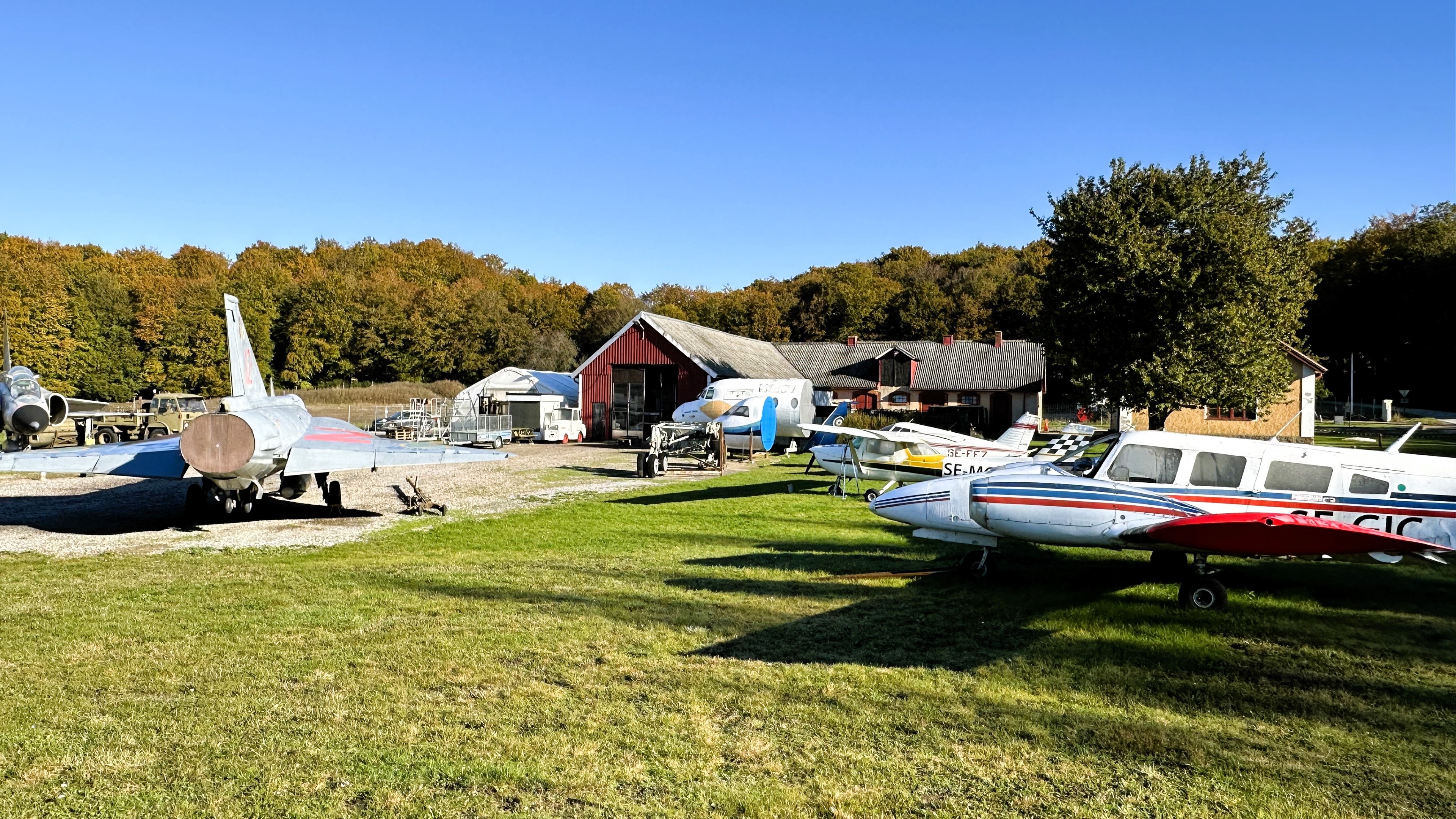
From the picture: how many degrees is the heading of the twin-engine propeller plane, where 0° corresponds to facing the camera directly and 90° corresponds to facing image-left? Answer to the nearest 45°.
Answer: approximately 90°

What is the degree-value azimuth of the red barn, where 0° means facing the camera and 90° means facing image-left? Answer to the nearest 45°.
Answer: approximately 45°

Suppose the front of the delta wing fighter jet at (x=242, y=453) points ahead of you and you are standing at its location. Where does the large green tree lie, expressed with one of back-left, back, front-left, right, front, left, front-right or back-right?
right

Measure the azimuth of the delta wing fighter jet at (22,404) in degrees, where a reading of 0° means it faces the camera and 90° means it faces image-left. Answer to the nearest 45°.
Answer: approximately 0°

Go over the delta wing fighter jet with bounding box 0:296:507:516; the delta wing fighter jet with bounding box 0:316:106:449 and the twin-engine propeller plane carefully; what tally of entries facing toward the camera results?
1

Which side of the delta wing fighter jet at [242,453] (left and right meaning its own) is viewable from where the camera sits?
back

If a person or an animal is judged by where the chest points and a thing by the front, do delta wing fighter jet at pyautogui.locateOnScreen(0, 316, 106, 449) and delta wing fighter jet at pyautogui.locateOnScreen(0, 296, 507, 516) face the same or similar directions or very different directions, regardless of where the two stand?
very different directions

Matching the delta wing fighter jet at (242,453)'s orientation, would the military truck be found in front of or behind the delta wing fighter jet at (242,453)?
in front

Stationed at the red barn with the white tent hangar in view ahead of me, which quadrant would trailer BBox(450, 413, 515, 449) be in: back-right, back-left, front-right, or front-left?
front-left

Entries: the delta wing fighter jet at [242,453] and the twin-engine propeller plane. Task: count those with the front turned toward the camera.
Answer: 0

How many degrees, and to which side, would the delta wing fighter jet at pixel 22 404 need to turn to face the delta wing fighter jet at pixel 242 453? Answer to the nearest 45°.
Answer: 0° — it already faces it

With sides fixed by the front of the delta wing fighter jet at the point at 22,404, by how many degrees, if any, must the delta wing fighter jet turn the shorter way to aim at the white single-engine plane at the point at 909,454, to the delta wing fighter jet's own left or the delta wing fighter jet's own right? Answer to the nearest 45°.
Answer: approximately 45° to the delta wing fighter jet's own left
